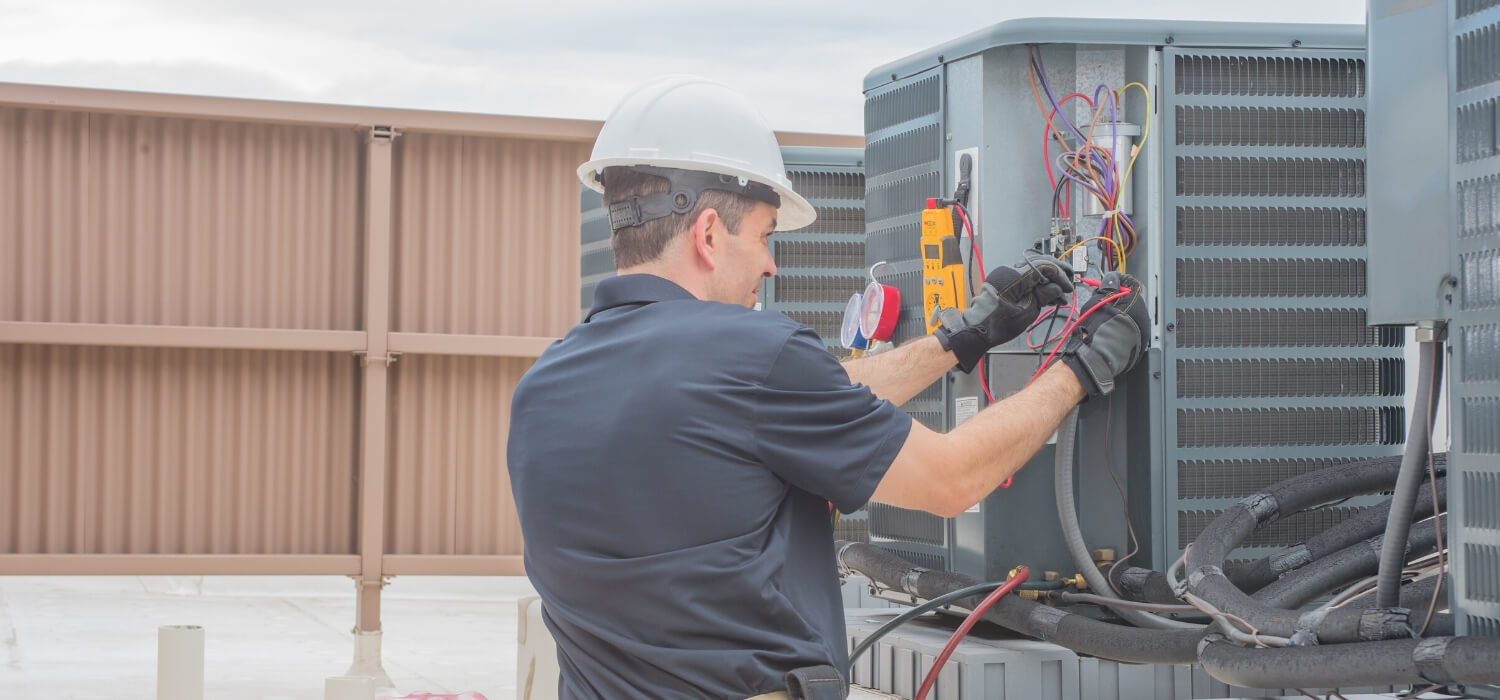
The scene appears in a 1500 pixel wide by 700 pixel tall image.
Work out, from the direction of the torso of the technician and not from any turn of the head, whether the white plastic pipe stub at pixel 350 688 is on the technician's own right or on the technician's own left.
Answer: on the technician's own left

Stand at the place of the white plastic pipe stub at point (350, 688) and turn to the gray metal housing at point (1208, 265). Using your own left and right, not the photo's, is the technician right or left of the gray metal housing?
right

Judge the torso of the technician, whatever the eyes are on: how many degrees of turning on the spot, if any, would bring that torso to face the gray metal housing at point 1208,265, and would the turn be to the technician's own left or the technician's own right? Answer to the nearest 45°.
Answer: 0° — they already face it

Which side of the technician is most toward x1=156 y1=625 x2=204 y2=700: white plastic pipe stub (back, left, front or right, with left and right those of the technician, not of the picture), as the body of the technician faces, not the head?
left

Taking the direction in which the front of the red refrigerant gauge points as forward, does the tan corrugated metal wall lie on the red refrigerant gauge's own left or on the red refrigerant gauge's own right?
on the red refrigerant gauge's own right

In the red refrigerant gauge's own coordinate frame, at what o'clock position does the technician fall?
The technician is roughly at 11 o'clock from the red refrigerant gauge.

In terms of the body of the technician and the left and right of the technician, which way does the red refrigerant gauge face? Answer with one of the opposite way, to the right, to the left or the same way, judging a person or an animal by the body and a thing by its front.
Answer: the opposite way

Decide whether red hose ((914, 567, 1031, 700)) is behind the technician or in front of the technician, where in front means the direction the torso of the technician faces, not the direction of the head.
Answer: in front

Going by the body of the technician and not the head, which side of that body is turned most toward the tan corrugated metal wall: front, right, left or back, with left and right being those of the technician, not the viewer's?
left

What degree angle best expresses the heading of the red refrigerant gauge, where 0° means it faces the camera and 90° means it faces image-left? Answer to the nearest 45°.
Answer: approximately 45°

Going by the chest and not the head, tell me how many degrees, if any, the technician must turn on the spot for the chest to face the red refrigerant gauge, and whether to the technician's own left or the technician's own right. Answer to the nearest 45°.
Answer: approximately 45° to the technician's own left

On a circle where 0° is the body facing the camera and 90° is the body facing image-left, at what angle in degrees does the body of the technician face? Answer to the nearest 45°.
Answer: approximately 225°
